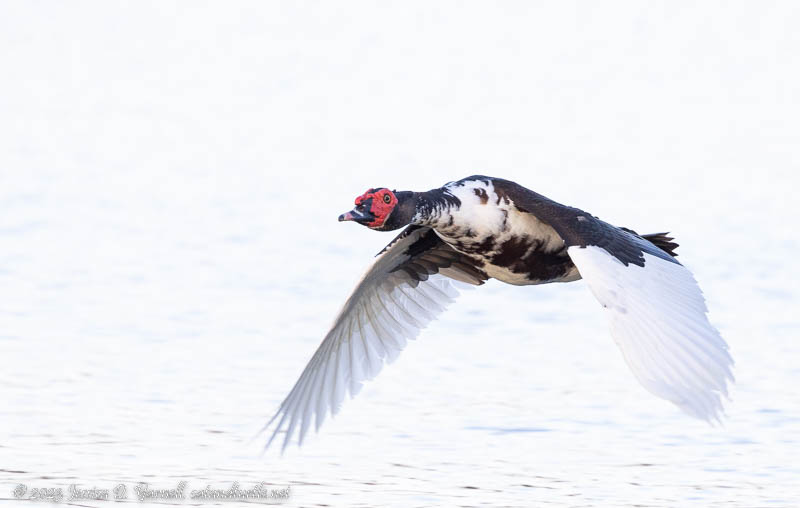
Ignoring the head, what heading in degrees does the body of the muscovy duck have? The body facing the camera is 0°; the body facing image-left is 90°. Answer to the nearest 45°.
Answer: approximately 45°
